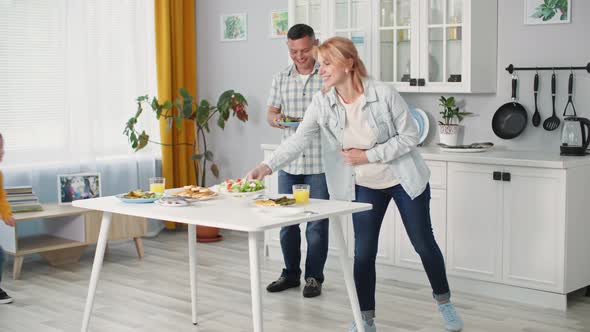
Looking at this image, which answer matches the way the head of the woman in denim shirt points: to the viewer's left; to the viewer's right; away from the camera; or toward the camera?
to the viewer's left

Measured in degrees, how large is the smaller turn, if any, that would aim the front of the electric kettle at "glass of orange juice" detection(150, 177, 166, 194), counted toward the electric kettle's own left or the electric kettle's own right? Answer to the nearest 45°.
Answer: approximately 45° to the electric kettle's own left

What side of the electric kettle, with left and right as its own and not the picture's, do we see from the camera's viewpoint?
left

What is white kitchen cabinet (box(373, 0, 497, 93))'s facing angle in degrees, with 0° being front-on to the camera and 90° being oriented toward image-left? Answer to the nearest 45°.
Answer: approximately 45°

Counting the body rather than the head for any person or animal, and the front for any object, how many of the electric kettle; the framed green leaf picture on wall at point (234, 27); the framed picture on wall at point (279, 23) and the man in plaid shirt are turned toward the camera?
3

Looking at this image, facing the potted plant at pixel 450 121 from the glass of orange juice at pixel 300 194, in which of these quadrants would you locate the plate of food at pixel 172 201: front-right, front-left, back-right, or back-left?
back-left

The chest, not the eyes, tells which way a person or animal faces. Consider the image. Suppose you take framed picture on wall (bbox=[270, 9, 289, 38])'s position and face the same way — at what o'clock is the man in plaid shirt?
The man in plaid shirt is roughly at 12 o'clock from the framed picture on wall.
